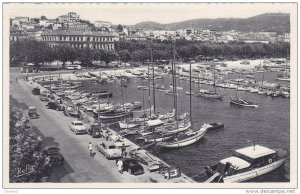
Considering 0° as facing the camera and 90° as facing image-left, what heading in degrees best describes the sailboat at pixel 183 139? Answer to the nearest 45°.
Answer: approximately 225°

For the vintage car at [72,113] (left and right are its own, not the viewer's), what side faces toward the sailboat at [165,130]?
front

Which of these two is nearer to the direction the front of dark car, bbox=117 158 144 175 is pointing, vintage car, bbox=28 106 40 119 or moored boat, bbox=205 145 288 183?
the moored boat

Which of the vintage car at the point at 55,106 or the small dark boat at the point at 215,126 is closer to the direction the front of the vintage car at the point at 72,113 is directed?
the small dark boat

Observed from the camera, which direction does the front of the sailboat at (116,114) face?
facing to the right of the viewer

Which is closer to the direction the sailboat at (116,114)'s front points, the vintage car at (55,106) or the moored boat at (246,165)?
the moored boat

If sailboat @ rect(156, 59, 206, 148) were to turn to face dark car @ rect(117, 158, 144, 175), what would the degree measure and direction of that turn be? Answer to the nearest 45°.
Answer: approximately 135° to its right

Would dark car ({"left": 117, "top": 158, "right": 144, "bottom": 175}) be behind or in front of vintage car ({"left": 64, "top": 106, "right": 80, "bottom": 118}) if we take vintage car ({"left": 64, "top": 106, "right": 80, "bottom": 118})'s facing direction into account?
in front

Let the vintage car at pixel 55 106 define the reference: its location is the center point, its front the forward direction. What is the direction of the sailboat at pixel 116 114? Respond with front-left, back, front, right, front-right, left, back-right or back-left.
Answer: front-left

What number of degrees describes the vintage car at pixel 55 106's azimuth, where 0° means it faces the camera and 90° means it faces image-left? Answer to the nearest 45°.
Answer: approximately 315°
